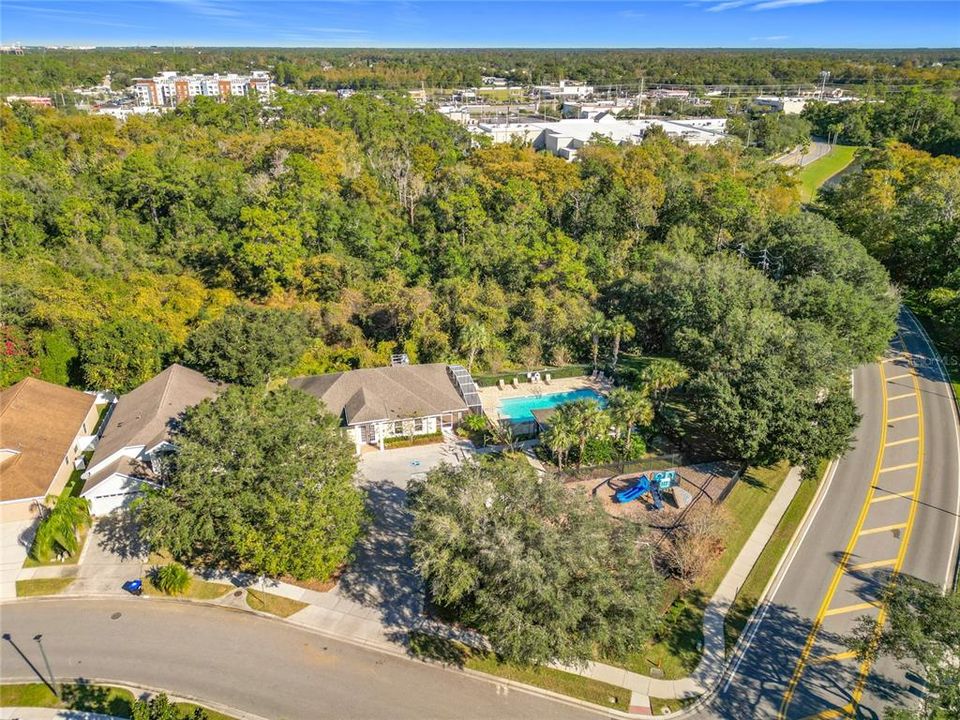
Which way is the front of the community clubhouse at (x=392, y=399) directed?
toward the camera

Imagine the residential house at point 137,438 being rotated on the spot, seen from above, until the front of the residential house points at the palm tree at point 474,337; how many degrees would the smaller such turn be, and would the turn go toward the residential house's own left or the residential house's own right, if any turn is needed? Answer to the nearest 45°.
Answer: approximately 90° to the residential house's own left

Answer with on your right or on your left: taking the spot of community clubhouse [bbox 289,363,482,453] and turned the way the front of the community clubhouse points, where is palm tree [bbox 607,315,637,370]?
on your left

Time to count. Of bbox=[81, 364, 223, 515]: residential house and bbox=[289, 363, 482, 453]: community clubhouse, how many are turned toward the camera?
2

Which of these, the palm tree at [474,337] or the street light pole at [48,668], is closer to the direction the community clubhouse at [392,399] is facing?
the street light pole

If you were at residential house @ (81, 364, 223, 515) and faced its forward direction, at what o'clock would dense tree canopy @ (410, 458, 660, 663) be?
The dense tree canopy is roughly at 11 o'clock from the residential house.

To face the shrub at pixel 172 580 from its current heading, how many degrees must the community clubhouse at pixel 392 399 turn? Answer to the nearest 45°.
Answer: approximately 45° to its right

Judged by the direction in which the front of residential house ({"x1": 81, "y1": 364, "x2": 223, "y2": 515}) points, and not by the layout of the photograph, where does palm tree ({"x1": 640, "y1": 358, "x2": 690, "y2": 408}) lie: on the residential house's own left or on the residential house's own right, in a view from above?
on the residential house's own left

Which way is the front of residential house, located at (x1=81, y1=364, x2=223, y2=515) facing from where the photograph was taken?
facing the viewer

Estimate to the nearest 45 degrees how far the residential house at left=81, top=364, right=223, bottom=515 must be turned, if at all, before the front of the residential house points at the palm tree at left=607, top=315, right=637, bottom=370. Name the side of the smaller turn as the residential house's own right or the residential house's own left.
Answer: approximately 90° to the residential house's own left

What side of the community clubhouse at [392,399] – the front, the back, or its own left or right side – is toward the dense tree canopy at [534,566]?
front

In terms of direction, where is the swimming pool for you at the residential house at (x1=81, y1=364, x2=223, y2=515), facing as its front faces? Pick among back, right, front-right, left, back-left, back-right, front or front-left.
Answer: left

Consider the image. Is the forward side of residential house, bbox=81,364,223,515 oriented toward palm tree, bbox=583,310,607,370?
no

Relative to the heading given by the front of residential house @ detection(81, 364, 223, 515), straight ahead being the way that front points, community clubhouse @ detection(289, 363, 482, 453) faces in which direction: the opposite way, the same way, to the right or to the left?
the same way

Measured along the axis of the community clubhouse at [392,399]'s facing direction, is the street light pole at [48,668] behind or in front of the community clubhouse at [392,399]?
in front
